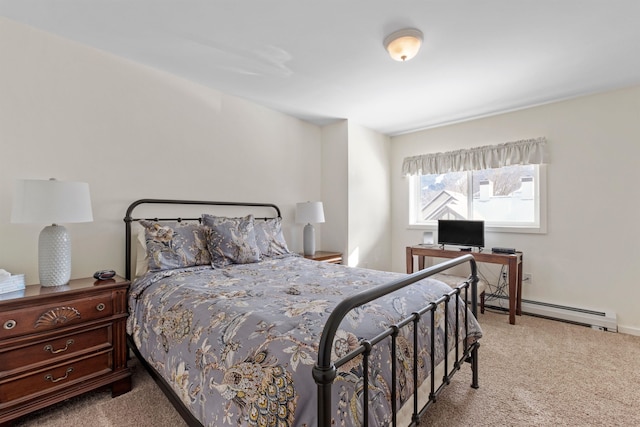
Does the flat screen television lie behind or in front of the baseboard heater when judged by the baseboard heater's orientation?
in front

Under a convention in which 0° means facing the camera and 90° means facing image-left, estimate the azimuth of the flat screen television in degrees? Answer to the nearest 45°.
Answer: approximately 0°

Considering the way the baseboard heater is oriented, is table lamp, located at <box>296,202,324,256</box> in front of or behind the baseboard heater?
in front

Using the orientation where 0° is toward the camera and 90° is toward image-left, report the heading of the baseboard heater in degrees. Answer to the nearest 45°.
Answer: approximately 45°

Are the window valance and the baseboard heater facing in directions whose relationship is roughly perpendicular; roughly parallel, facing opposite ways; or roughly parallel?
roughly parallel

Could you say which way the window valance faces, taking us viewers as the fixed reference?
facing the viewer and to the left of the viewer

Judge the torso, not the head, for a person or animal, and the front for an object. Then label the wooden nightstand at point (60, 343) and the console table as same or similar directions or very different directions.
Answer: very different directions

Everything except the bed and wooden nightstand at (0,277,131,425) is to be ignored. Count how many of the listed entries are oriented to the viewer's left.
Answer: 0

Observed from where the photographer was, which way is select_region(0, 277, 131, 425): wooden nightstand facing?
facing the viewer and to the right of the viewer

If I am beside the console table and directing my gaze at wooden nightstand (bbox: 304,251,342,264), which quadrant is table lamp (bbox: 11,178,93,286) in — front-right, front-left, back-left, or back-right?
front-left

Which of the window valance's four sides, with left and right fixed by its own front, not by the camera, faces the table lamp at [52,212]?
front

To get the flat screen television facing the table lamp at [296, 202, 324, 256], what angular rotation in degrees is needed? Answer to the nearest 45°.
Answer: approximately 45° to its right

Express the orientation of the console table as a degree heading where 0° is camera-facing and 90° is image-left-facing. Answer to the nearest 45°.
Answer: approximately 45°

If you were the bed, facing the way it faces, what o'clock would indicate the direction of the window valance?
The window valance is roughly at 9 o'clock from the bed.
